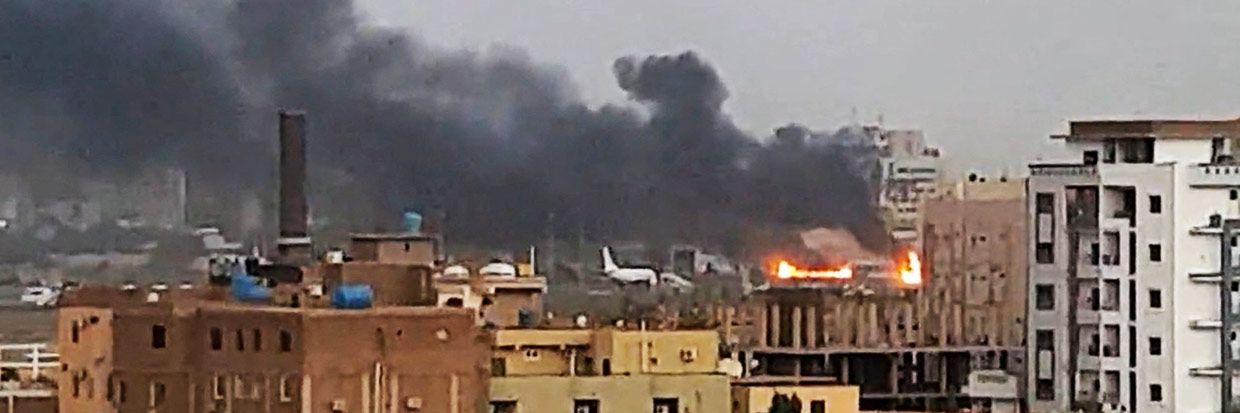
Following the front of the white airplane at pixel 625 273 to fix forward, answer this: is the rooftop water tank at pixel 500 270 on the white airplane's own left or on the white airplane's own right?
on the white airplane's own right

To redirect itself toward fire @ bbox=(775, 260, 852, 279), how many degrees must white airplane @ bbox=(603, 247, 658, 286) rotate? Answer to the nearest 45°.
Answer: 0° — it already faces it

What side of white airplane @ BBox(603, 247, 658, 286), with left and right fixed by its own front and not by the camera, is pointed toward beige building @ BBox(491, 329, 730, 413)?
right

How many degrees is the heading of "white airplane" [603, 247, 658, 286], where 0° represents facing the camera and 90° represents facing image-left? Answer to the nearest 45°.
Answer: approximately 270°
